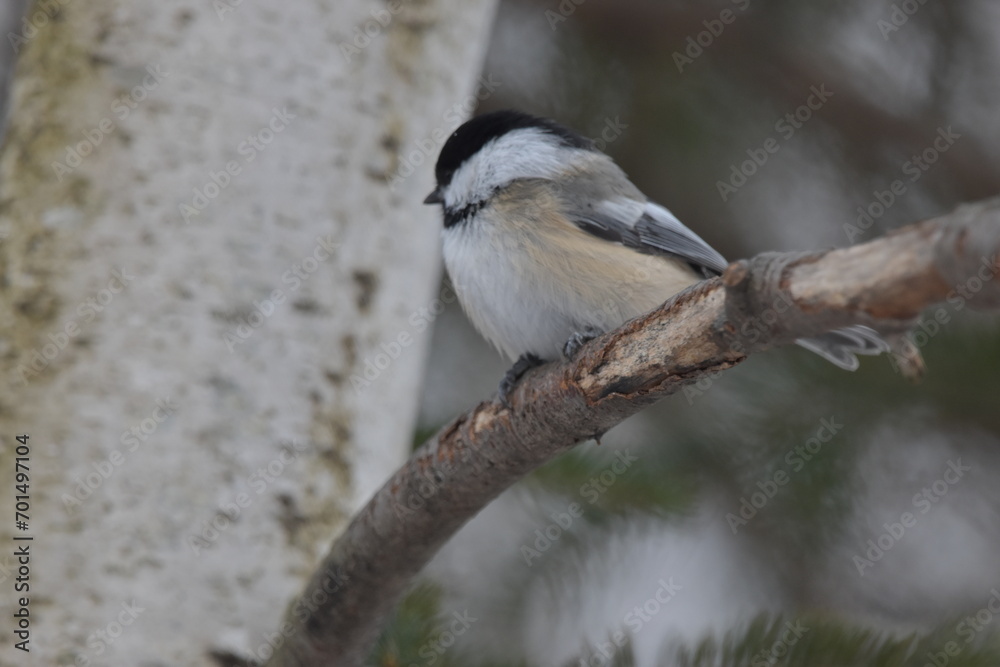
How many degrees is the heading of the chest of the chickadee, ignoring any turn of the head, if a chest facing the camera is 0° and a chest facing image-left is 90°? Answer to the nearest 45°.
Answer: approximately 90°
